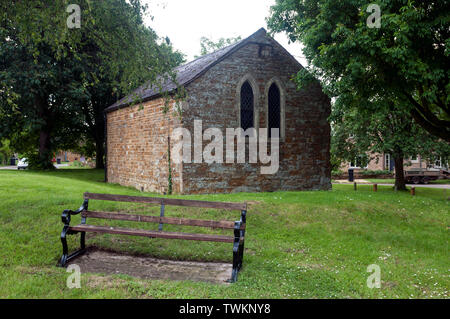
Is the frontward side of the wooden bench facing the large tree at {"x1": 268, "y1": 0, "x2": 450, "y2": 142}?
no

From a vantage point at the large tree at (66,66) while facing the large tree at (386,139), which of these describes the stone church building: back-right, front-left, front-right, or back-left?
front-right

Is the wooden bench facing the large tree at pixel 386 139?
no

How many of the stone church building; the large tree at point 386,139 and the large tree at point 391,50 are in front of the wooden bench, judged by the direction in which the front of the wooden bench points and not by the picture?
0

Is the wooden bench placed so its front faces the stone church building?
no

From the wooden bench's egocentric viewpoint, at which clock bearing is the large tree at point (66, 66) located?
The large tree is roughly at 4 o'clock from the wooden bench.

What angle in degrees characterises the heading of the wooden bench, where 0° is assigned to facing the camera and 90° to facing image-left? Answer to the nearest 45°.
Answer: approximately 45°

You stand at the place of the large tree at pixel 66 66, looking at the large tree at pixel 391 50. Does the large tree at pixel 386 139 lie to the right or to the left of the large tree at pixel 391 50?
left
